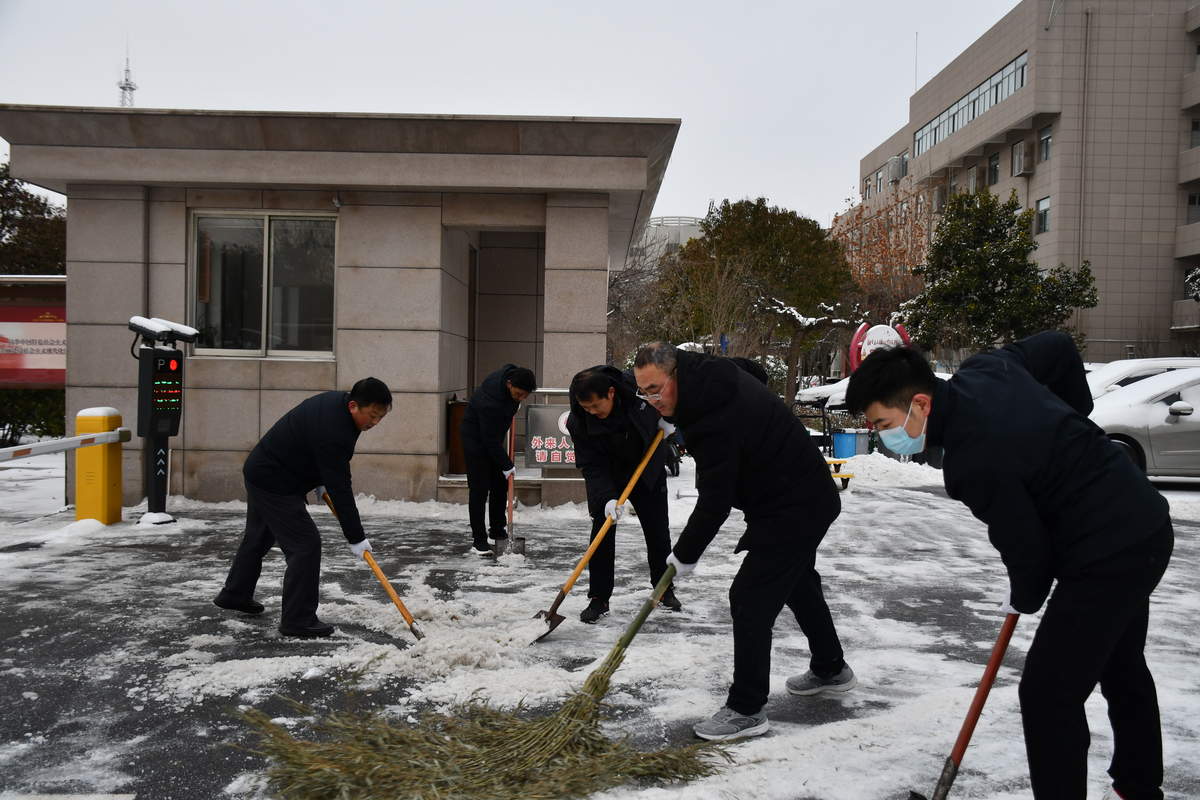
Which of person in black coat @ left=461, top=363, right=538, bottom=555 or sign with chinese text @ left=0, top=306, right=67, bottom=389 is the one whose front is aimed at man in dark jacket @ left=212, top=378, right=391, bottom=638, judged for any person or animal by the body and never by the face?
the sign with chinese text

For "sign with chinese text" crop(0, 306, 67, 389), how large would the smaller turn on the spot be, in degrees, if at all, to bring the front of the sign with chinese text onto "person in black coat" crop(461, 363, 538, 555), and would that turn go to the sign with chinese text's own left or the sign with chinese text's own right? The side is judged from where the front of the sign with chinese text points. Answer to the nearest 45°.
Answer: approximately 45° to the sign with chinese text's own left

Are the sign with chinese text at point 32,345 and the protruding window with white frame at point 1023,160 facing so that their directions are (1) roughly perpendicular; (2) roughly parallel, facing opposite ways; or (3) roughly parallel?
roughly perpendicular

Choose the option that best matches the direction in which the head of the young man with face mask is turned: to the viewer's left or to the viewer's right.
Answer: to the viewer's left

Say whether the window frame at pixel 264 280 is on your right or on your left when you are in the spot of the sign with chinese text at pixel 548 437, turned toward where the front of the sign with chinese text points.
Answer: on your right

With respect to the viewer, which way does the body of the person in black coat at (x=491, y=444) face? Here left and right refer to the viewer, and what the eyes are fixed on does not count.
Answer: facing to the right of the viewer

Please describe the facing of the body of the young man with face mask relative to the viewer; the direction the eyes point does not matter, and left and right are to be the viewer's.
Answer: facing to the left of the viewer

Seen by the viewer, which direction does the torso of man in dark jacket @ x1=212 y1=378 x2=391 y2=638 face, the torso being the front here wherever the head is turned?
to the viewer's right

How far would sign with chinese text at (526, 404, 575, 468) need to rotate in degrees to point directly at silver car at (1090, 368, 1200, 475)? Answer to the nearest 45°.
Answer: approximately 90° to its left
